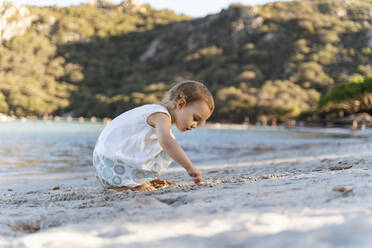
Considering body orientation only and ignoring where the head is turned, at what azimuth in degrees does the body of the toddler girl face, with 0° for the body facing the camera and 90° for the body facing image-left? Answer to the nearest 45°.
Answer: approximately 270°

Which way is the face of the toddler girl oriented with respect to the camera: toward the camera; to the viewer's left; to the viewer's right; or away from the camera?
to the viewer's right
